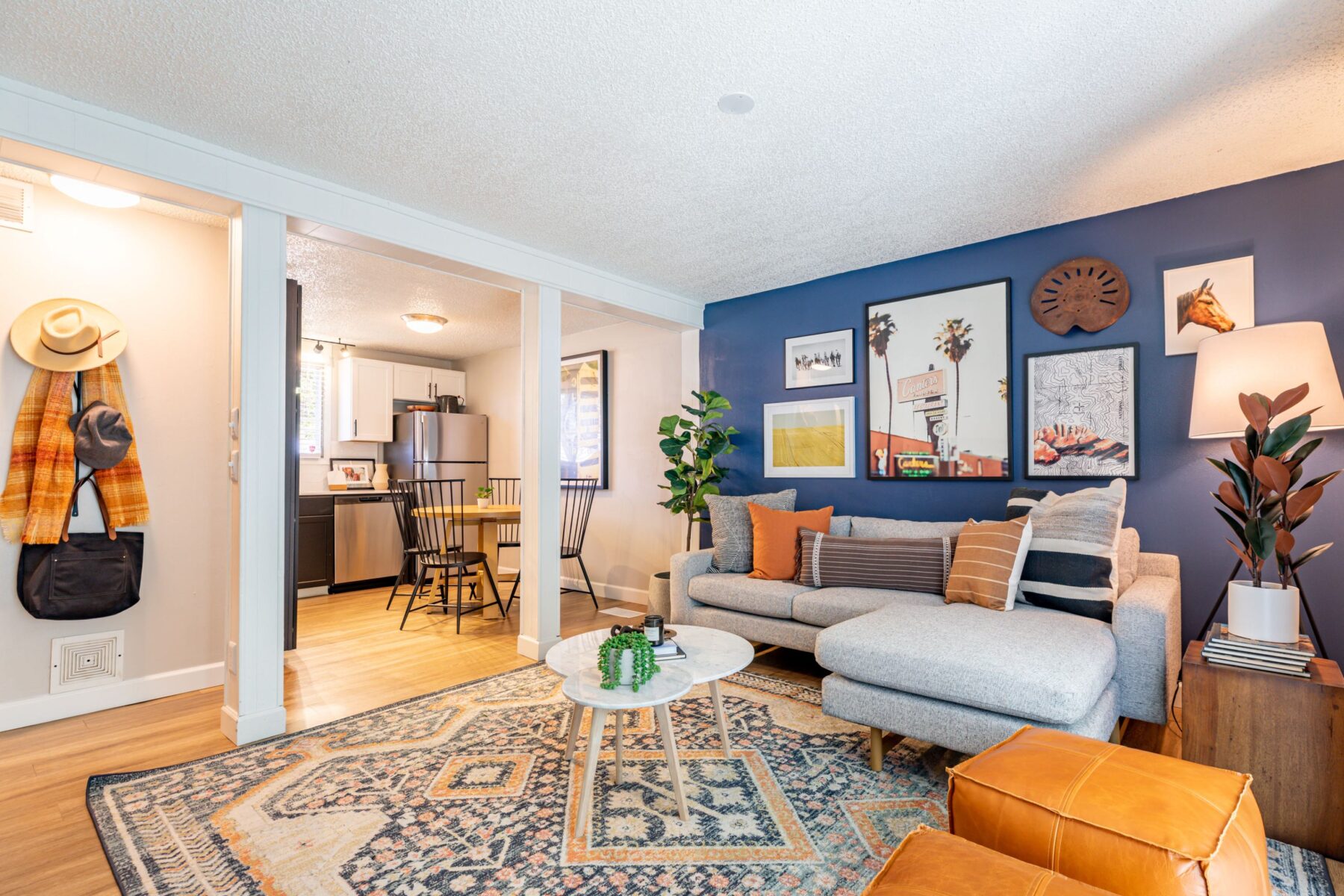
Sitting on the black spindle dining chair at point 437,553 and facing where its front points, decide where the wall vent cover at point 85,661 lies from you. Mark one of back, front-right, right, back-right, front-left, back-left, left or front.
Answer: back

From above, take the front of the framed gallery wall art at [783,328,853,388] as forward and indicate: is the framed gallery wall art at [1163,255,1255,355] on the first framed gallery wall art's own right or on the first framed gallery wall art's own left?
on the first framed gallery wall art's own left

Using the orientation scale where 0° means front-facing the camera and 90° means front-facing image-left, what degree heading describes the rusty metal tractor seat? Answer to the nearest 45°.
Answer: approximately 0°

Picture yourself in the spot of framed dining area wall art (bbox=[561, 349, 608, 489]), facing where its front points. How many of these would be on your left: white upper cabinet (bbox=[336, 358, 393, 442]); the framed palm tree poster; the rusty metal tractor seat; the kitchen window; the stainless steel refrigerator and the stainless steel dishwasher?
2

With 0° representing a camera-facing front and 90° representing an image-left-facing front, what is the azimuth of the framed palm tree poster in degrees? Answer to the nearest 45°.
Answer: approximately 45°

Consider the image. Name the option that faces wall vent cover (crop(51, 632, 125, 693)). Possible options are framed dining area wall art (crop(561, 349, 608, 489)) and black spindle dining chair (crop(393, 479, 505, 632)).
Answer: the framed dining area wall art

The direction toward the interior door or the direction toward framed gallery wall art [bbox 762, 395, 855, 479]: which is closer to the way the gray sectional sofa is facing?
the interior door

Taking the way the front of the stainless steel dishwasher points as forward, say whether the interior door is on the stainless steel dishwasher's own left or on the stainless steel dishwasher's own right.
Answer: on the stainless steel dishwasher's own right

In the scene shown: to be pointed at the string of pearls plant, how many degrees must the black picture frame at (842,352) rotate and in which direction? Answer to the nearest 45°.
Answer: approximately 45° to its left

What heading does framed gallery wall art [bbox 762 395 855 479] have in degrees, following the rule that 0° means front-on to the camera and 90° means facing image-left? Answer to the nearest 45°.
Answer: approximately 45°

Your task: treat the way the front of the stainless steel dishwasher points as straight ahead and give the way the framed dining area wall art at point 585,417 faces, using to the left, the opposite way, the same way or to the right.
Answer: to the right

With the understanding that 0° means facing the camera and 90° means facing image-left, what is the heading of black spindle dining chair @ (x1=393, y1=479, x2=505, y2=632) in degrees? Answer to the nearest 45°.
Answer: approximately 225°

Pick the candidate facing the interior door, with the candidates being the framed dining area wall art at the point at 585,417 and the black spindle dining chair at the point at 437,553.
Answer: the framed dining area wall art

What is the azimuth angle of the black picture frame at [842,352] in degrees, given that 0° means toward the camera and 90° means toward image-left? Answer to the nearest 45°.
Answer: approximately 45°

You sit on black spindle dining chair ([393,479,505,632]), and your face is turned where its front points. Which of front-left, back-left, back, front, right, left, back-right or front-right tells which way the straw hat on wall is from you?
back

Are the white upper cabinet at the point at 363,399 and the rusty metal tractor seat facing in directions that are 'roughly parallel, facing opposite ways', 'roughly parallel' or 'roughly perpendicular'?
roughly perpendicular
